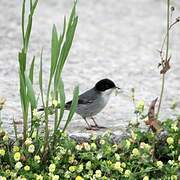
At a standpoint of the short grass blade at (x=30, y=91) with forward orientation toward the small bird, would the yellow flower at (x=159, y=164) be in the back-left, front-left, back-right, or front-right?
front-right

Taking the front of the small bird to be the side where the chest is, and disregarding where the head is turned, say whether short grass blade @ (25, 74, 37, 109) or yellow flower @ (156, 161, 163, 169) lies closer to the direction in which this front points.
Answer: the yellow flower

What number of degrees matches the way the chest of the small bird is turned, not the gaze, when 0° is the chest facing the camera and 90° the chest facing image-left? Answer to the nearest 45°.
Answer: approximately 270°

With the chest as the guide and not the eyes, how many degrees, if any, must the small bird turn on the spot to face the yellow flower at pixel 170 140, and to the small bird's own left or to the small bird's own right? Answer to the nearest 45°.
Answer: approximately 45° to the small bird's own right

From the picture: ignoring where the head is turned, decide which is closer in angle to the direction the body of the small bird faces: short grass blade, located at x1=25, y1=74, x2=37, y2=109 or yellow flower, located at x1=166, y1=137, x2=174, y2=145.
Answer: the yellow flower

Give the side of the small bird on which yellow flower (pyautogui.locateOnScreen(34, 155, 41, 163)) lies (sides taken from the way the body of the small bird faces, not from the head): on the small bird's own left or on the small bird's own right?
on the small bird's own right
